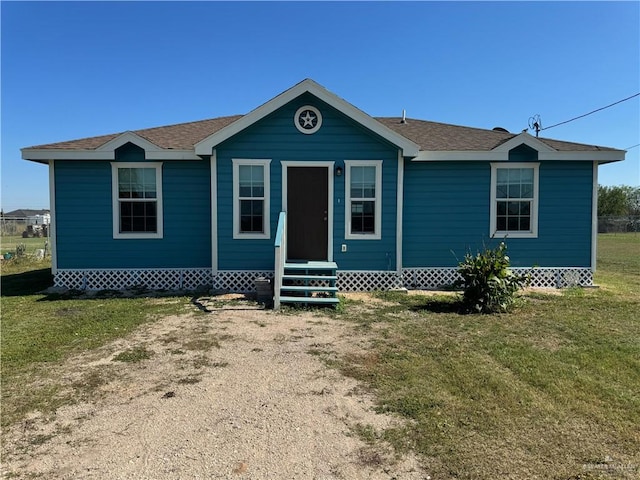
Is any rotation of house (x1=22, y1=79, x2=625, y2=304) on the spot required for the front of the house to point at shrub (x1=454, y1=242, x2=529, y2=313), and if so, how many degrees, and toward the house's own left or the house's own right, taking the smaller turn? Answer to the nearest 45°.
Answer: approximately 45° to the house's own left

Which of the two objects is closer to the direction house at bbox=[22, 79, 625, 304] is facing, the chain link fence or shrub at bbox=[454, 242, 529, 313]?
the shrub

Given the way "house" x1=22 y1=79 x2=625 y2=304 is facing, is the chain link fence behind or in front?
behind

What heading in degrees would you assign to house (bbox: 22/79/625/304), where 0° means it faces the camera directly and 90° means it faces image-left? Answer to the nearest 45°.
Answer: approximately 0°
